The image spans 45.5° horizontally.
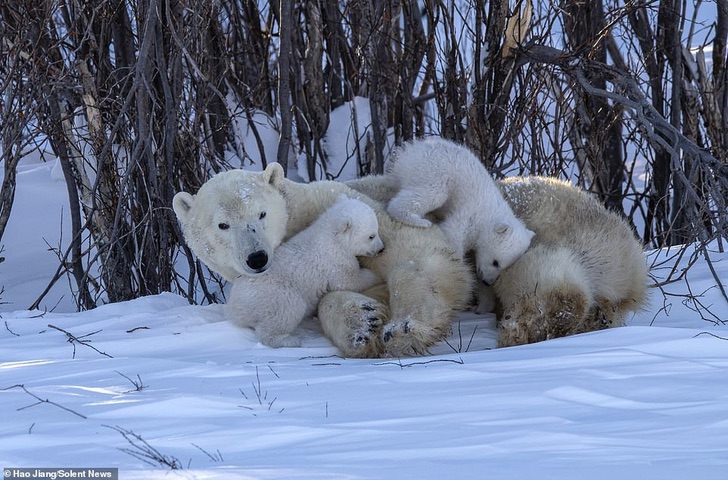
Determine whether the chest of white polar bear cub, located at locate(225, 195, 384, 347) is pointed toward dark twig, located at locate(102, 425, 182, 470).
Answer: no

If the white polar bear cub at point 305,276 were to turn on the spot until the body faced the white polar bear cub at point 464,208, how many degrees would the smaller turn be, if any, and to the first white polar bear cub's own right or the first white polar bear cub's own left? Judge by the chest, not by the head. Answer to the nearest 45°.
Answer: approximately 45° to the first white polar bear cub's own left

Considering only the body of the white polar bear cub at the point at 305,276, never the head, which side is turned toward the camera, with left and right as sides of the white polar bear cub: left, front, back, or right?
right

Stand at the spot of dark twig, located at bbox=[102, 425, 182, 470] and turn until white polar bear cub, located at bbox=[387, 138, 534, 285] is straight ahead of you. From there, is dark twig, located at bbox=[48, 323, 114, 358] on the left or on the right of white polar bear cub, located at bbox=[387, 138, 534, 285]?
left

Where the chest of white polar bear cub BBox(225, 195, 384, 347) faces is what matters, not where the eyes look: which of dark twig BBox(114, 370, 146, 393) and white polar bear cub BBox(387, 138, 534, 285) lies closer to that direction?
the white polar bear cub

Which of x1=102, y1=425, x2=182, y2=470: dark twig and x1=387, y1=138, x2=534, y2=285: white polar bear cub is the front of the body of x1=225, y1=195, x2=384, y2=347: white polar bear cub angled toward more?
the white polar bear cub

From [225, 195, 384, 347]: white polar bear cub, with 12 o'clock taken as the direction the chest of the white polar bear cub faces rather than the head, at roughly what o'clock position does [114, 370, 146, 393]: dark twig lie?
The dark twig is roughly at 4 o'clock from the white polar bear cub.

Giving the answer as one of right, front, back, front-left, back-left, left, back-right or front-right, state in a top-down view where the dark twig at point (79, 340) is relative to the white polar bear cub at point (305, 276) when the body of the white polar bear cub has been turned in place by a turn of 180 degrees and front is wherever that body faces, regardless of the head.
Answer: front

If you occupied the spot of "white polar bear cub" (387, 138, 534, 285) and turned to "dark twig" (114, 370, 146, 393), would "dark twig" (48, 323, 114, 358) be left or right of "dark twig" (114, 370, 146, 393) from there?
right
